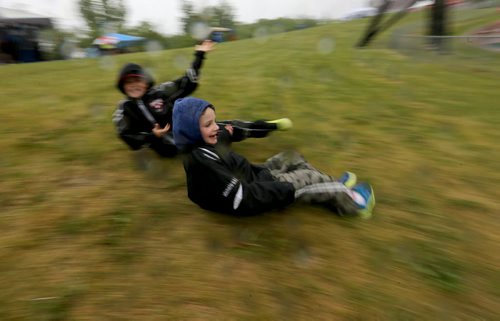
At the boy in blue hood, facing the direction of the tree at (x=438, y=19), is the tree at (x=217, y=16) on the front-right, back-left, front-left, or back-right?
front-left

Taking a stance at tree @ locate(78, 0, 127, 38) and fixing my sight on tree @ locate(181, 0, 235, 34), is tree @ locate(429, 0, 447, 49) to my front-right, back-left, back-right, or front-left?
front-right

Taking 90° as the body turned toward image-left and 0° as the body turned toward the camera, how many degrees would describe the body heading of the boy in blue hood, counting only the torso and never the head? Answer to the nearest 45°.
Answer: approximately 270°

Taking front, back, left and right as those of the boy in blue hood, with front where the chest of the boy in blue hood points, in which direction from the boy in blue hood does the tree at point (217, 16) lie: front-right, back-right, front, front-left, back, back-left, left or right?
left

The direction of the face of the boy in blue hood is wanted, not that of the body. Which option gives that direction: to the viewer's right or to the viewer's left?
to the viewer's right

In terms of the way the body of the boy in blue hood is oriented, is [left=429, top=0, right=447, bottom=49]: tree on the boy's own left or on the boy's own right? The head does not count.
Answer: on the boy's own left

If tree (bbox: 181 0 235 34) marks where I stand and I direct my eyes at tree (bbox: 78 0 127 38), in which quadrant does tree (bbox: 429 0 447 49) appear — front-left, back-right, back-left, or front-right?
back-left

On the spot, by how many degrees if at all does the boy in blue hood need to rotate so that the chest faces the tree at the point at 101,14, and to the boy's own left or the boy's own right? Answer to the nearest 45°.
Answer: approximately 135° to the boy's own left

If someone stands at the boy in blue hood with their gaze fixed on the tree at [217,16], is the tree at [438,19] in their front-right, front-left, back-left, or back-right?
front-right
